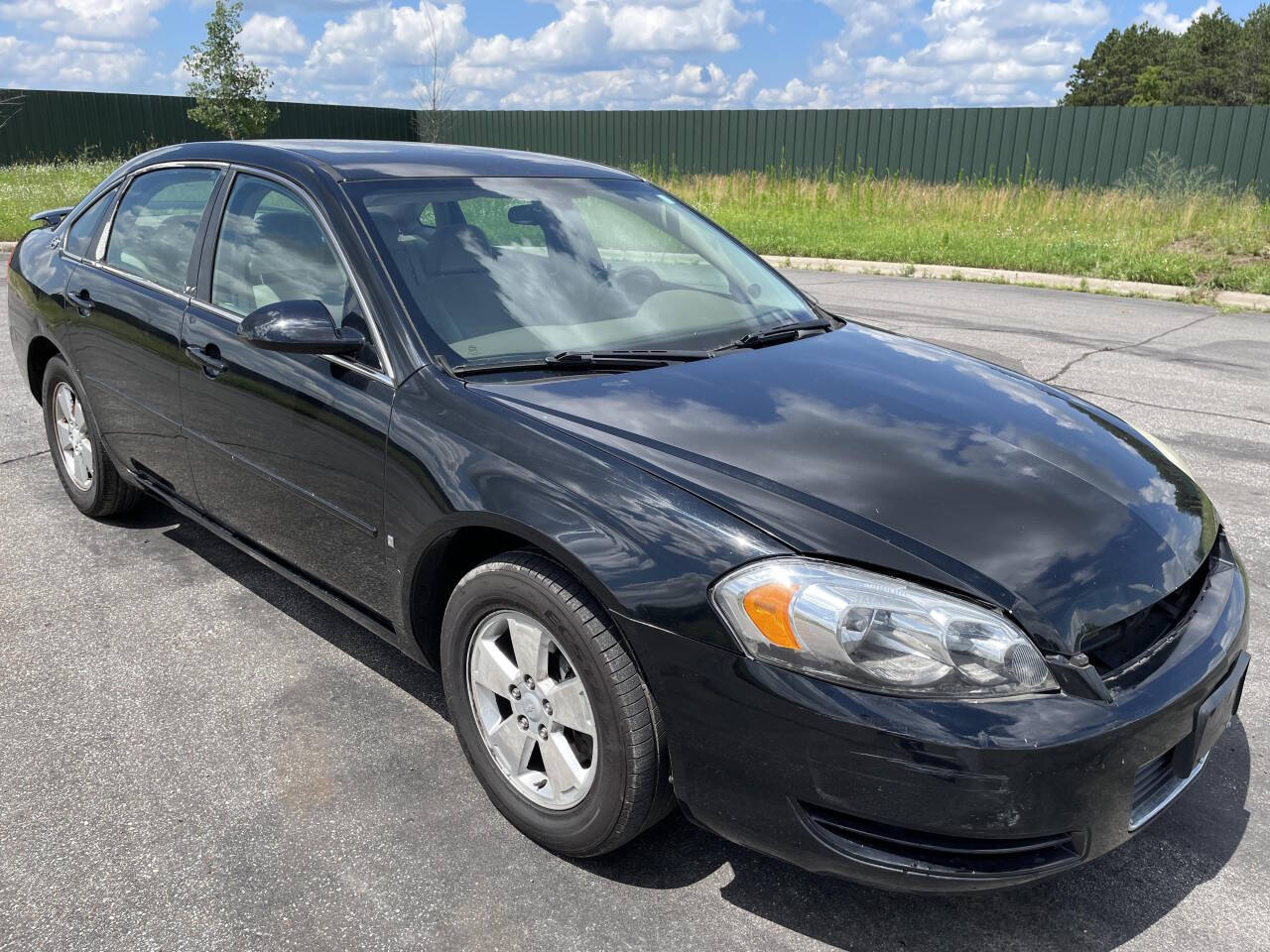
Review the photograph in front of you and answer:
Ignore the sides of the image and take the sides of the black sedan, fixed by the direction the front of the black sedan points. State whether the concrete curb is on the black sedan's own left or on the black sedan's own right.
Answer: on the black sedan's own left

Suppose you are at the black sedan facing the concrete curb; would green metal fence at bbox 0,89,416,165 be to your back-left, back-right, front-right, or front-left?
front-left

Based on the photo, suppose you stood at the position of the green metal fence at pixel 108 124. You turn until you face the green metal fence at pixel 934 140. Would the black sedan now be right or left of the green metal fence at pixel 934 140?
right

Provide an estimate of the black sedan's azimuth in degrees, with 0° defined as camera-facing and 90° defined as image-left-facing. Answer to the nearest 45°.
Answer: approximately 315°

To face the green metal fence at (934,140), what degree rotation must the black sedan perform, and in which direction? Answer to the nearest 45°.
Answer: approximately 135° to its left

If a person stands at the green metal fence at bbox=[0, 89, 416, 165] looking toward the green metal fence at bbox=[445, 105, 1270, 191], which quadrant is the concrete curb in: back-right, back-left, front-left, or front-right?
front-right

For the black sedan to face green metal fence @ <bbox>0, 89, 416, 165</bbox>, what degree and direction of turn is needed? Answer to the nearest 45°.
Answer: approximately 180°
